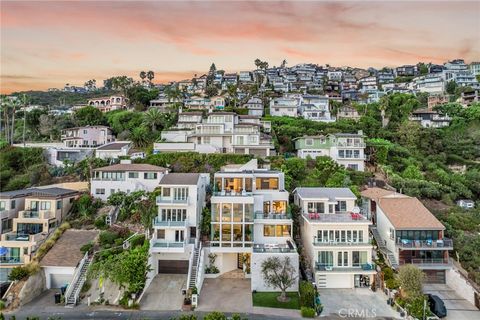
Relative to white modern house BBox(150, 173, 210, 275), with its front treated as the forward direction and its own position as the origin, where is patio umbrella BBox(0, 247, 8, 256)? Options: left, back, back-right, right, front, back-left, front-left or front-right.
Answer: right

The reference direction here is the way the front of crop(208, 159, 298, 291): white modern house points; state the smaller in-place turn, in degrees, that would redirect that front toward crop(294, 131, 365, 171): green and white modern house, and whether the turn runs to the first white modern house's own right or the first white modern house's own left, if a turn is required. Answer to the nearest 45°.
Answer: approximately 135° to the first white modern house's own left

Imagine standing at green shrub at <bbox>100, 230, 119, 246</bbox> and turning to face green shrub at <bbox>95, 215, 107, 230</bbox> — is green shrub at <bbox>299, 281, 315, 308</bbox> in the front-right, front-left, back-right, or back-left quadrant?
back-right

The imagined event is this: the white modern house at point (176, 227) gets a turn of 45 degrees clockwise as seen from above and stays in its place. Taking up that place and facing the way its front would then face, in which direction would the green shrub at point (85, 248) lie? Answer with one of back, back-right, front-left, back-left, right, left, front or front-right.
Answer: front-right

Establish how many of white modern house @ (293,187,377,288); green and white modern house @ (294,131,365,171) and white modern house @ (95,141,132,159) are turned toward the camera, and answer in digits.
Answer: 3

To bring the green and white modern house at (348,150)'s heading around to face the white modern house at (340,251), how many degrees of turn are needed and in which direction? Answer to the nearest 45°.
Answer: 0° — it already faces it

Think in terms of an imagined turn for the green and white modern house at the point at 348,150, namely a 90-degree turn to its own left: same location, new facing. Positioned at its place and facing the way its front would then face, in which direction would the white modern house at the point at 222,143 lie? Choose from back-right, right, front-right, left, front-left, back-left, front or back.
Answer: back

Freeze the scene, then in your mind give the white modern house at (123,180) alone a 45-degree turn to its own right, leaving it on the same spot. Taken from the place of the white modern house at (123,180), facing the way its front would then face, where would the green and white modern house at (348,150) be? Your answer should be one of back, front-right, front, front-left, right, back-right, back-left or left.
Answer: back-left

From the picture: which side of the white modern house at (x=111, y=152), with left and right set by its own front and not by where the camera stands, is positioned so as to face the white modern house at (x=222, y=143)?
left

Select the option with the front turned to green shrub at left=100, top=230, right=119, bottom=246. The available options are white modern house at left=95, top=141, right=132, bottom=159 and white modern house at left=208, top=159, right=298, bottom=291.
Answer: white modern house at left=95, top=141, right=132, bottom=159

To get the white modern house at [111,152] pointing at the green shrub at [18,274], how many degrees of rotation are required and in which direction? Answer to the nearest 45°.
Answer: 0° — it already faces it
